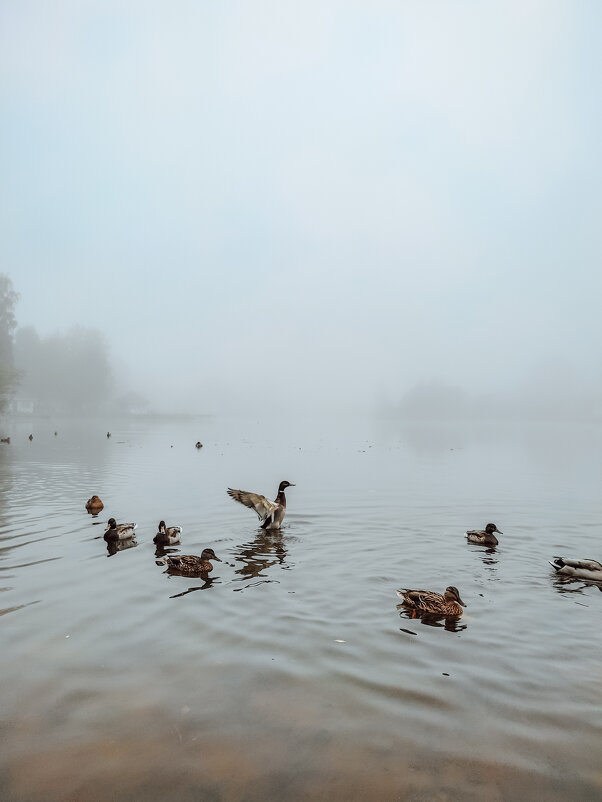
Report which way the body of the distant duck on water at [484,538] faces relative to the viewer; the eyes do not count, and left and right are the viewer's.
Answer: facing to the right of the viewer

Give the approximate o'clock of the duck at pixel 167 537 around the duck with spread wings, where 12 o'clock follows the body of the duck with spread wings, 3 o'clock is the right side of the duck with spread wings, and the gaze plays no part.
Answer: The duck is roughly at 5 o'clock from the duck with spread wings.

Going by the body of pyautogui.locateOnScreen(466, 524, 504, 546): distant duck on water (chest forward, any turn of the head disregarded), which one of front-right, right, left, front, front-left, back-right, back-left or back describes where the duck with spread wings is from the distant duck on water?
back

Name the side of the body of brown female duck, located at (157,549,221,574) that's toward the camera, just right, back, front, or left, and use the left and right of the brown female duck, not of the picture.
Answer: right

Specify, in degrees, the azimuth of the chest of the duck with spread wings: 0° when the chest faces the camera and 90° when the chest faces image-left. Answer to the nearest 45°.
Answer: approximately 270°

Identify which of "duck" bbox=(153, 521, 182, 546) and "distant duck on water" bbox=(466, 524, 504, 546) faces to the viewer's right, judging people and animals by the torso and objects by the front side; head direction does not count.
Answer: the distant duck on water

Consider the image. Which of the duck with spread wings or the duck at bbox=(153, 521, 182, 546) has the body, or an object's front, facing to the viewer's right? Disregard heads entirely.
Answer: the duck with spread wings

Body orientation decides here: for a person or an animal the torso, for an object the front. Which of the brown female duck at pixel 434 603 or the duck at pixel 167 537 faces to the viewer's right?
the brown female duck

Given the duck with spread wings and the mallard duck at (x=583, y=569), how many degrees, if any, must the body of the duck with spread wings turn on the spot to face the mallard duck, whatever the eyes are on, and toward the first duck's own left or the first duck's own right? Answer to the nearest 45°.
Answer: approximately 45° to the first duck's own right

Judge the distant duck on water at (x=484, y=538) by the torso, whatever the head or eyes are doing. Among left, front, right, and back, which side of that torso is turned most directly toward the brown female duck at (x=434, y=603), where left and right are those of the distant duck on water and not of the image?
right

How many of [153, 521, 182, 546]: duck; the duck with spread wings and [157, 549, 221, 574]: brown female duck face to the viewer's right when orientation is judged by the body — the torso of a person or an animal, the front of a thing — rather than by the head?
2

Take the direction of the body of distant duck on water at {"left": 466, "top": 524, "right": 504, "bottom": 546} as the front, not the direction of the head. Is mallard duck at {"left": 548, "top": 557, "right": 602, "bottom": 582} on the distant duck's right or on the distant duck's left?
on the distant duck's right

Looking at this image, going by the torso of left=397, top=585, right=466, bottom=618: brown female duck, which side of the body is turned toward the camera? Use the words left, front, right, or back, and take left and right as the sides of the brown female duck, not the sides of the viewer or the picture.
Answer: right

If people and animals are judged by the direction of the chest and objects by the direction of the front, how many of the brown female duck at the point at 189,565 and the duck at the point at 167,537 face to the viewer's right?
1
